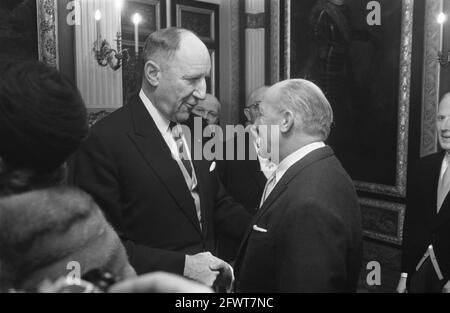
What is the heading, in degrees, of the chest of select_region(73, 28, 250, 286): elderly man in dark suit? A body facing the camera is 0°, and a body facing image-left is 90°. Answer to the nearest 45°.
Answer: approximately 315°

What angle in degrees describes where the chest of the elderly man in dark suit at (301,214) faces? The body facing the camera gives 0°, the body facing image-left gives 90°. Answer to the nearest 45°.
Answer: approximately 90°

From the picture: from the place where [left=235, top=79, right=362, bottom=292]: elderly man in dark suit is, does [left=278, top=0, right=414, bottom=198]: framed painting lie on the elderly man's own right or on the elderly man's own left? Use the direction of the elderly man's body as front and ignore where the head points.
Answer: on the elderly man's own right

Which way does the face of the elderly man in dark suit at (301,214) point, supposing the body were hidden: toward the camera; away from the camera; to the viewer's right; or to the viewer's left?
to the viewer's left

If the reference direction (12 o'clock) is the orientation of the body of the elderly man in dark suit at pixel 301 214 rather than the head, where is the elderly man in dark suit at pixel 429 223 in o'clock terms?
the elderly man in dark suit at pixel 429 223 is roughly at 4 o'clock from the elderly man in dark suit at pixel 301 214.

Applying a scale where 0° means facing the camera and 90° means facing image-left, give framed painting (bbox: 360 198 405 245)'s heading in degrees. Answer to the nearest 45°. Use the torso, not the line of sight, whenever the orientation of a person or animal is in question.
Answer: approximately 45°

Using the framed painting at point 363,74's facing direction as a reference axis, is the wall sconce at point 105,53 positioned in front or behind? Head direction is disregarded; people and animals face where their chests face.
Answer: in front

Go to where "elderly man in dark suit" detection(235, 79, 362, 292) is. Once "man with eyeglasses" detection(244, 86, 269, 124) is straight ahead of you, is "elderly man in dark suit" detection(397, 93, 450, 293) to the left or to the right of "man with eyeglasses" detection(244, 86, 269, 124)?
right

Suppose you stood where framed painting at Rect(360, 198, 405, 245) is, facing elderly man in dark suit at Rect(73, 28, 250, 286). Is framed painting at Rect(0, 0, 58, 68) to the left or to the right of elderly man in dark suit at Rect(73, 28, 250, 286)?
right

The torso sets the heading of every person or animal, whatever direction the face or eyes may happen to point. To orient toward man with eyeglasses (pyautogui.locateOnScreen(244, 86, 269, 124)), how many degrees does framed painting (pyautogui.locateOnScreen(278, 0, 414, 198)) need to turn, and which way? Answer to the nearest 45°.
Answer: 0° — it already faces them

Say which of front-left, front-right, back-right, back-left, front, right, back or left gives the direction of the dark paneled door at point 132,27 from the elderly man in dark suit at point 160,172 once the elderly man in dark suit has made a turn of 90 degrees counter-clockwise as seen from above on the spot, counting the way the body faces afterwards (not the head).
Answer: front-left

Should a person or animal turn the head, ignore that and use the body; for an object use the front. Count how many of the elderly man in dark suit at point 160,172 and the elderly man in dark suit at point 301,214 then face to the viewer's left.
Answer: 1

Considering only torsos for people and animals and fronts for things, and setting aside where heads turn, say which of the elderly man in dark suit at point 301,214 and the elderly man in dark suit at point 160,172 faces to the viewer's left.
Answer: the elderly man in dark suit at point 301,214

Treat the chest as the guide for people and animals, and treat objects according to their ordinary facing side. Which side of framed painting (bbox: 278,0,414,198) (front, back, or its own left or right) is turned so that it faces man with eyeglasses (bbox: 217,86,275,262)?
front
